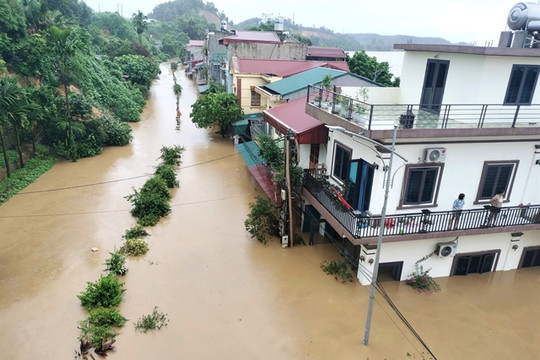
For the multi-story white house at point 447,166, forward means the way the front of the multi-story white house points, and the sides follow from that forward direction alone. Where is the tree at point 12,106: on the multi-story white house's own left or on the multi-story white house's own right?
on the multi-story white house's own right

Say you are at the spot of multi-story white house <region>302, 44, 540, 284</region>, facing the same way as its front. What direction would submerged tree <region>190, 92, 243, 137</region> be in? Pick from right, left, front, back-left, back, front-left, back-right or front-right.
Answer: right

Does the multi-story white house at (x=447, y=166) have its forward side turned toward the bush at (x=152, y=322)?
yes

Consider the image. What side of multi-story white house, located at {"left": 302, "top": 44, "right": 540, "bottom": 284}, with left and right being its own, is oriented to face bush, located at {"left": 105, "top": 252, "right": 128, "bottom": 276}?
front

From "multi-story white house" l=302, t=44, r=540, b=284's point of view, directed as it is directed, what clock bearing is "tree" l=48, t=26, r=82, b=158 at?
The tree is roughly at 2 o'clock from the multi-story white house.

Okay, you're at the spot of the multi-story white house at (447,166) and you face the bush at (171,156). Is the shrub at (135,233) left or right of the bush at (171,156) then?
left

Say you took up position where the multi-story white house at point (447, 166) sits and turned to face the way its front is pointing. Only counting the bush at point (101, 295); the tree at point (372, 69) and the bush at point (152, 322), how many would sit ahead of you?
2

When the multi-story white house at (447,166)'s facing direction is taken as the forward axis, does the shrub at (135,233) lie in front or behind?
in front

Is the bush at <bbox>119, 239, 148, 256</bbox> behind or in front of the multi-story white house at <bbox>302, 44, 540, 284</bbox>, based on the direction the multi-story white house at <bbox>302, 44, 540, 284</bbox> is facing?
in front

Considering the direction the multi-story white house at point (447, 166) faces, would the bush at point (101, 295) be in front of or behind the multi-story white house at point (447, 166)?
in front

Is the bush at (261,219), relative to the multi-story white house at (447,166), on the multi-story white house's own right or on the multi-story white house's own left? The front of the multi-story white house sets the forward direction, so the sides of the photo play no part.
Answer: on the multi-story white house's own right

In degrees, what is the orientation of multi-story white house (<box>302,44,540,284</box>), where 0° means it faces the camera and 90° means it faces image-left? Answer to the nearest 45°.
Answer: approximately 45°
